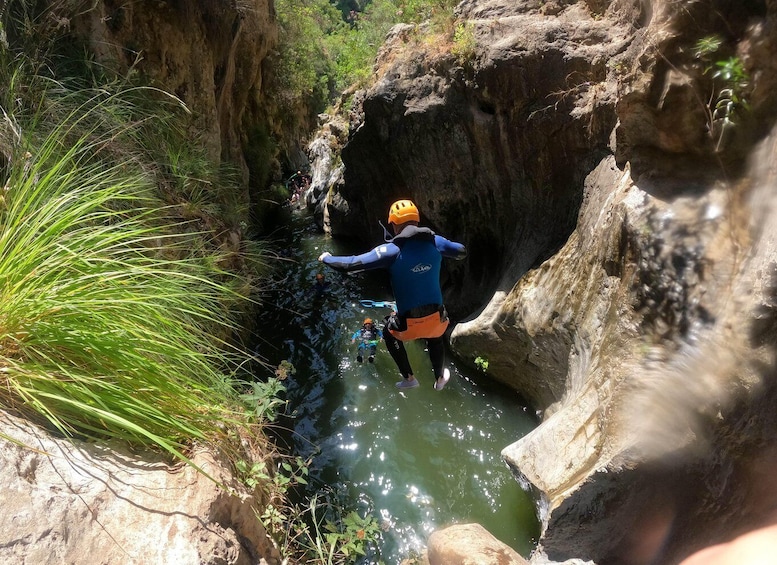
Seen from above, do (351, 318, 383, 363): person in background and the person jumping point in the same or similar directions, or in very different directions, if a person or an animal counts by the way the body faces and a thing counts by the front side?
very different directions

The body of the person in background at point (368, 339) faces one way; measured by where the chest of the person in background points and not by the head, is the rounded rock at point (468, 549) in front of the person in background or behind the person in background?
in front

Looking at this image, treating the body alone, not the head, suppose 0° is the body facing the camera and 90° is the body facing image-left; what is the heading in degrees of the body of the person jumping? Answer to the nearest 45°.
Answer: approximately 180°

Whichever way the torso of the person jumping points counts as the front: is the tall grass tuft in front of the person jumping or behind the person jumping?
behind

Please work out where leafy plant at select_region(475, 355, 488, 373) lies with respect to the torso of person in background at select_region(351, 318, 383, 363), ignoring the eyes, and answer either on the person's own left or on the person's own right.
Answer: on the person's own left

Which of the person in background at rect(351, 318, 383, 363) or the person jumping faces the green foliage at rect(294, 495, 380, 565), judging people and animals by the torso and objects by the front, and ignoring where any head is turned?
the person in background

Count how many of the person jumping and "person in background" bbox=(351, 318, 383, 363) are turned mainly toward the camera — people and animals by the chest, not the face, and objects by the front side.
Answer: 1

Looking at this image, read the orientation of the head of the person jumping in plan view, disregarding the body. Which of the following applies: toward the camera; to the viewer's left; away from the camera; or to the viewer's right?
away from the camera
